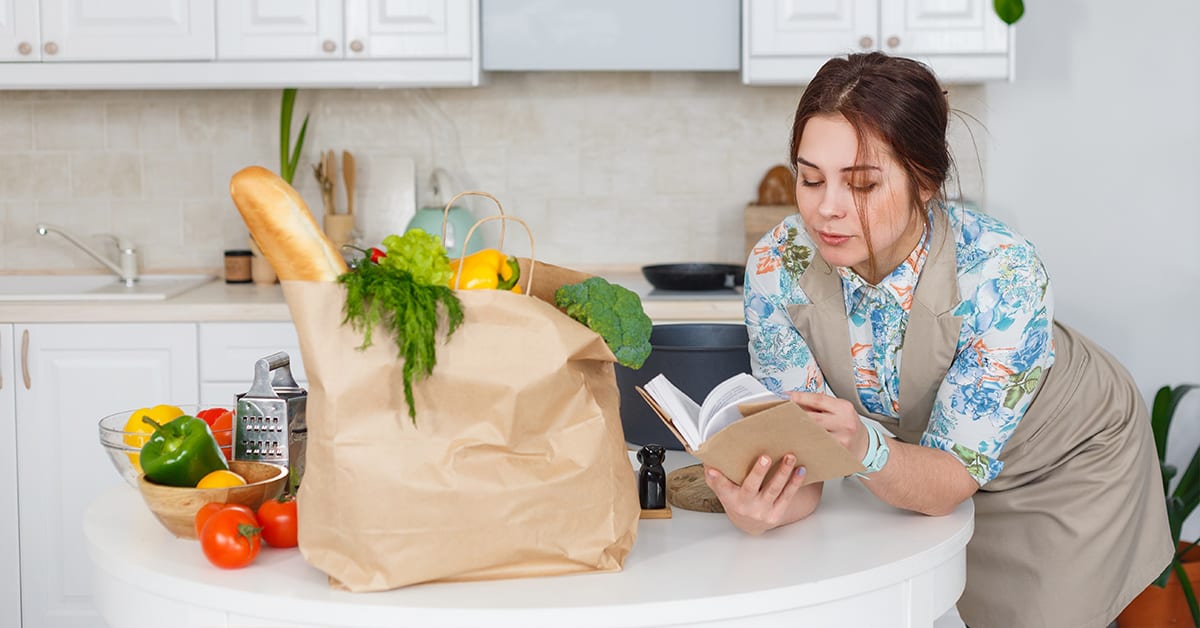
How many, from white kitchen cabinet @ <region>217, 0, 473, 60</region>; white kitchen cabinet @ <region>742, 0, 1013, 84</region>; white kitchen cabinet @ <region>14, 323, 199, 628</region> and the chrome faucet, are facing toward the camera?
3

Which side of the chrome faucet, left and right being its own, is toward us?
left

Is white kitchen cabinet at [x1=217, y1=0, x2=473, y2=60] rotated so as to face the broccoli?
yes

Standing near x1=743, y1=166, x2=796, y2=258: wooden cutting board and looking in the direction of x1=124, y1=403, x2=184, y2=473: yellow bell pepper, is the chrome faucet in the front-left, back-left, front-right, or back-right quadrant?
front-right

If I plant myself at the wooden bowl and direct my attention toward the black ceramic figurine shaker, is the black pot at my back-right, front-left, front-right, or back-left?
front-left

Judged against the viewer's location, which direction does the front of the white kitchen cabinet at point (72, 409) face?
facing the viewer

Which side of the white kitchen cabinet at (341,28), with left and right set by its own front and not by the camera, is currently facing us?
front

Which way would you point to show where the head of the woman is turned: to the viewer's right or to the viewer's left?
to the viewer's left

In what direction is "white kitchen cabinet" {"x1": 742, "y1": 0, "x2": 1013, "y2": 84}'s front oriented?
toward the camera

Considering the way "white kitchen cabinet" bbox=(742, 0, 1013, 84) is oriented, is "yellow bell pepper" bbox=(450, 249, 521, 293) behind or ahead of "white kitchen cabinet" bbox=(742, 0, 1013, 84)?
ahead

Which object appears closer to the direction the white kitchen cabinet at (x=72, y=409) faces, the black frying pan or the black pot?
the black pot

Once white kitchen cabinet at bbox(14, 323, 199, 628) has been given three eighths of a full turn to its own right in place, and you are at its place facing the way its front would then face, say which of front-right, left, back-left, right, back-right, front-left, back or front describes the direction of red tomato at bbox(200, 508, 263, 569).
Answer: back-left

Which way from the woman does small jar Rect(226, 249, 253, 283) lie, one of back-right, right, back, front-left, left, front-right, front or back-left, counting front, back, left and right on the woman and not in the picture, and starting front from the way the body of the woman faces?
right

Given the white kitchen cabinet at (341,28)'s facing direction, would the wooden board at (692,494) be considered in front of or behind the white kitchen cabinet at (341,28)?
in front

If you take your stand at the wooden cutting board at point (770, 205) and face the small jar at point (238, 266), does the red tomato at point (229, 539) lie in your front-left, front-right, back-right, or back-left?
front-left

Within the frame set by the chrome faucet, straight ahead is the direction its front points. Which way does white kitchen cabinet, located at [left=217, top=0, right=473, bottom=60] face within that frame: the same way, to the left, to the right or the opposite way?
to the left

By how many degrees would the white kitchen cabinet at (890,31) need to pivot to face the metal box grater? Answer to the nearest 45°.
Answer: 0° — it already faces it
